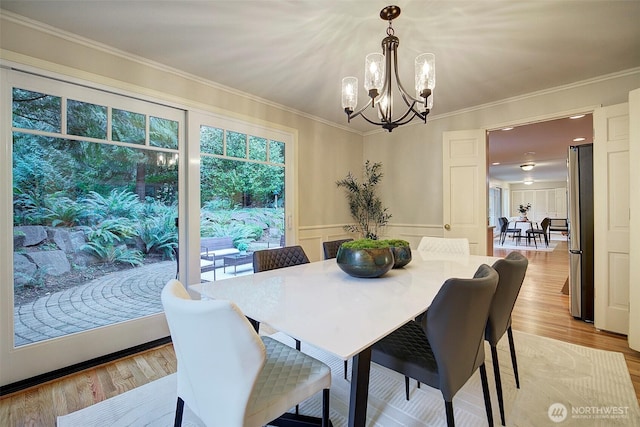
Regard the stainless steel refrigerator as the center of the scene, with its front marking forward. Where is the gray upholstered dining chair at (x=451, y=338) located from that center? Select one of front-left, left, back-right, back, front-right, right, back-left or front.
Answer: left

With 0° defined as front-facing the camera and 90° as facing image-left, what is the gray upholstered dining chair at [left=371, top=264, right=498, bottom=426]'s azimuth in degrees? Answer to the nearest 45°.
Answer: approximately 135°

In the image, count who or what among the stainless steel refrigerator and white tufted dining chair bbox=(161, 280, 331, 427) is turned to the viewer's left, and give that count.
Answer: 1

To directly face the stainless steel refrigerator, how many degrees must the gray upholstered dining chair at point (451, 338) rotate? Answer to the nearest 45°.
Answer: approximately 90° to its right

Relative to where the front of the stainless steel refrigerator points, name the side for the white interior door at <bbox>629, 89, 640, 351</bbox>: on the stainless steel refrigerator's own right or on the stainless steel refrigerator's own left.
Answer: on the stainless steel refrigerator's own left

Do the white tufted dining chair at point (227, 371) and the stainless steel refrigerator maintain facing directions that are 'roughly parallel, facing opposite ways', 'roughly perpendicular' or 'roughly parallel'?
roughly perpendicular

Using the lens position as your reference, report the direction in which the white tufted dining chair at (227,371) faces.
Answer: facing away from the viewer and to the right of the viewer

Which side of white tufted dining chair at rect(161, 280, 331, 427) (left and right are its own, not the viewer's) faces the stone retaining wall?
left

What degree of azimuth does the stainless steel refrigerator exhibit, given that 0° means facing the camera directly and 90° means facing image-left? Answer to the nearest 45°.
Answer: approximately 90°

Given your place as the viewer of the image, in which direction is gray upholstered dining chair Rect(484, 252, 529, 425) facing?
facing away from the viewer and to the left of the viewer
